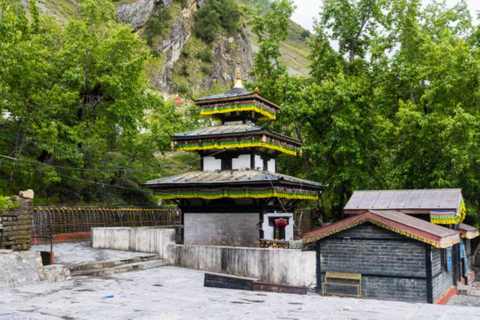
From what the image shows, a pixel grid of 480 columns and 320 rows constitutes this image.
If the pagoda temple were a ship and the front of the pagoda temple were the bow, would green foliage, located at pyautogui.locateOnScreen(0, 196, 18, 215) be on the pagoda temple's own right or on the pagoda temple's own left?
on the pagoda temple's own right

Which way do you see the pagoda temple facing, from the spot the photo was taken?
facing the viewer and to the right of the viewer

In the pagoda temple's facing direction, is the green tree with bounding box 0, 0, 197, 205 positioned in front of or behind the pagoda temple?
behind

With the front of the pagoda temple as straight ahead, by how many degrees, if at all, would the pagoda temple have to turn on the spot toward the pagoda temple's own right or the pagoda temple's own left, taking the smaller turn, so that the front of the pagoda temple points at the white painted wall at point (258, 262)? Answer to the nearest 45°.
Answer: approximately 45° to the pagoda temple's own right

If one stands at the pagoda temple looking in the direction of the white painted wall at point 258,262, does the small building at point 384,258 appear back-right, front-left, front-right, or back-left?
front-left

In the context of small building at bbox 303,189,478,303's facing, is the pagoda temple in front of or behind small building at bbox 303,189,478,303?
behind

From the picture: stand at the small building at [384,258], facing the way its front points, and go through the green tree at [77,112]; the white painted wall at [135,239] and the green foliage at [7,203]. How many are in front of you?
0

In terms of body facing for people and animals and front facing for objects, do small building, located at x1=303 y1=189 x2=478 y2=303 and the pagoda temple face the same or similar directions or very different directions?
same or similar directions

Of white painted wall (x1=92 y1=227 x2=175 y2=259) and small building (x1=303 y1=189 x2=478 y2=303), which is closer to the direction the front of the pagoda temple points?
the small building

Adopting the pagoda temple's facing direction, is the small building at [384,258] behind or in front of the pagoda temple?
in front

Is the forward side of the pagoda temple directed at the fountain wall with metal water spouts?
no

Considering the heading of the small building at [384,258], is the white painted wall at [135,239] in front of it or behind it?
behind

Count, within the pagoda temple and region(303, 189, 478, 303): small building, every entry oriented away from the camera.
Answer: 0

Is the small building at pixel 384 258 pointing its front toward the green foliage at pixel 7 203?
no

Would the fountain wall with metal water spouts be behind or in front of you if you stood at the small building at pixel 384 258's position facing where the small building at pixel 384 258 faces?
behind
